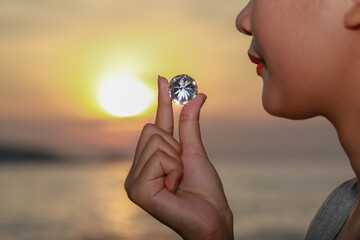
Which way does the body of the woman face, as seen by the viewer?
to the viewer's left

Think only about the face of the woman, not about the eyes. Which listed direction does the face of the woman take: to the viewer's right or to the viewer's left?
to the viewer's left
